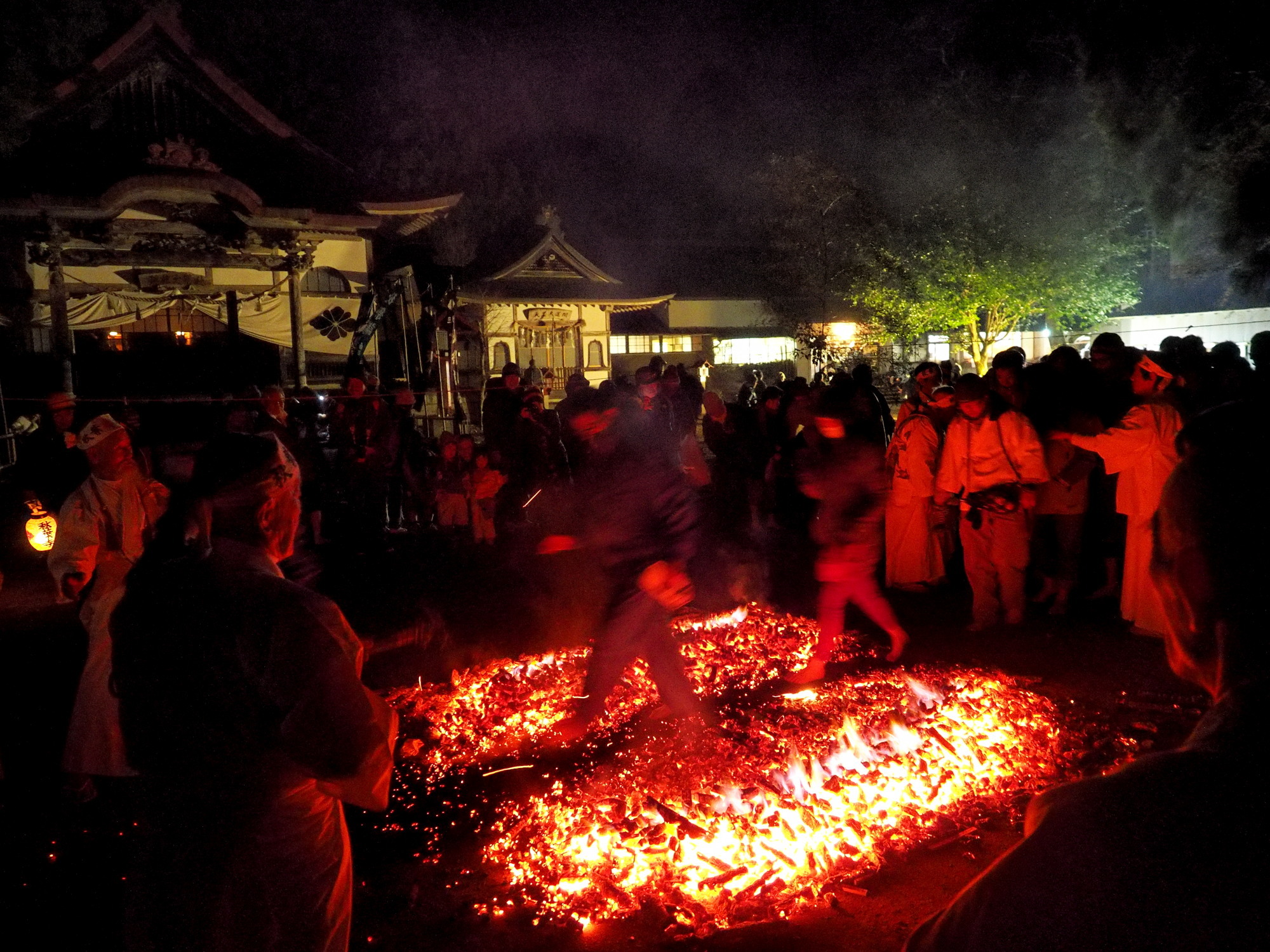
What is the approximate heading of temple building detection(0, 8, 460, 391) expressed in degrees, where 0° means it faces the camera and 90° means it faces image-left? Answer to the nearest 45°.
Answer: approximately 0°

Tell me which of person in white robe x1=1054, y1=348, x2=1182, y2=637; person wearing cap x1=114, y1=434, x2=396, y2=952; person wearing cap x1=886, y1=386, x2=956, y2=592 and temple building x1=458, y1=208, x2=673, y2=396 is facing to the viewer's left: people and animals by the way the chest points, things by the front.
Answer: person in white robe x1=1054, y1=348, x2=1182, y2=637

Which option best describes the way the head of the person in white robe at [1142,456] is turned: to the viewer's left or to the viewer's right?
to the viewer's left

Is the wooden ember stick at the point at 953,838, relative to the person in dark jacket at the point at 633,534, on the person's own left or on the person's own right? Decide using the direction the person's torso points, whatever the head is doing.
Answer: on the person's own left

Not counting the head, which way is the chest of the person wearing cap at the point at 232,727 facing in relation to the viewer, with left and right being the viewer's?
facing away from the viewer and to the right of the viewer

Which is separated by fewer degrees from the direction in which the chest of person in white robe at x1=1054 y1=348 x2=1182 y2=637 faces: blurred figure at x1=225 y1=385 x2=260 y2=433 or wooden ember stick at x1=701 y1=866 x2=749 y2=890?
the blurred figure

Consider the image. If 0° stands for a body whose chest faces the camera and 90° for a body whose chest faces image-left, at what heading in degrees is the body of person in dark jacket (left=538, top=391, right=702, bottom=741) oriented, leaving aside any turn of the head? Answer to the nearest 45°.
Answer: approximately 45°

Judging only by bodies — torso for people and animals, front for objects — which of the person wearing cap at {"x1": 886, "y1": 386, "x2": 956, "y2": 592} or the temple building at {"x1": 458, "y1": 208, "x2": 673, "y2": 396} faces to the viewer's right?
the person wearing cap

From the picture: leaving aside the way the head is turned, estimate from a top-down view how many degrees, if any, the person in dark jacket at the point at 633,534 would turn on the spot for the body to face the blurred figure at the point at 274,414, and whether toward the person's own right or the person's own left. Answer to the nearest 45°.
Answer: approximately 90° to the person's own right

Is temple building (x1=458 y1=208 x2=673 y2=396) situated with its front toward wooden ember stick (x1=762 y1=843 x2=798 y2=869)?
yes

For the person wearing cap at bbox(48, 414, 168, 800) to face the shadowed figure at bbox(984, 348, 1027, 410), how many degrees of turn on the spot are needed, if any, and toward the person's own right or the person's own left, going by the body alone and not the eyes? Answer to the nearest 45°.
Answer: approximately 45° to the person's own left

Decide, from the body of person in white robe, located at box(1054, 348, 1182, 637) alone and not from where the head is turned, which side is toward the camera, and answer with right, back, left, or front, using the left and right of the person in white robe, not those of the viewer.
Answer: left
